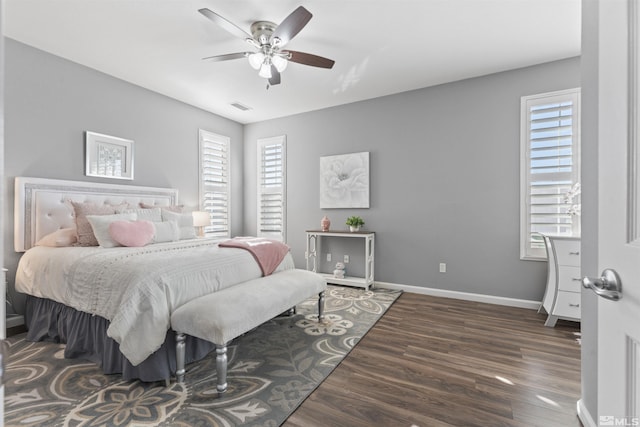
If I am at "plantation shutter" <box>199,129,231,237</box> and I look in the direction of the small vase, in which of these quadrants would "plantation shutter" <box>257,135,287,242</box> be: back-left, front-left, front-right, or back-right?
front-left

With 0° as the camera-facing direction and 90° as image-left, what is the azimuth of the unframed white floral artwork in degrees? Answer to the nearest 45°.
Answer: approximately 45°

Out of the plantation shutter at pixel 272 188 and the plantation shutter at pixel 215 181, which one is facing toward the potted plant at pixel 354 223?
the plantation shutter at pixel 215 181

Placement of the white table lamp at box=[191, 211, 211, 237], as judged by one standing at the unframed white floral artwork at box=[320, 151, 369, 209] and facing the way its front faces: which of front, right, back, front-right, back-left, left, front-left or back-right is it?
front-right

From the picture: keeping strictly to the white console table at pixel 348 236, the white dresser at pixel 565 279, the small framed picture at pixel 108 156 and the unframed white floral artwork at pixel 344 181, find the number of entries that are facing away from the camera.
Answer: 0

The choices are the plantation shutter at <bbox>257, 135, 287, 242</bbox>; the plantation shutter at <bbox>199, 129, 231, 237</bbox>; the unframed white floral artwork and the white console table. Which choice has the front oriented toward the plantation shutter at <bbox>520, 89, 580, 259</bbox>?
the plantation shutter at <bbox>199, 129, 231, 237</bbox>

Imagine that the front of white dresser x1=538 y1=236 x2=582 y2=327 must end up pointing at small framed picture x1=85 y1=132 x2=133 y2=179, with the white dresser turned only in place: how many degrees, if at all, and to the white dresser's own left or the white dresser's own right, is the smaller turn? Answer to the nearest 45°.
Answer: approximately 45° to the white dresser's own right

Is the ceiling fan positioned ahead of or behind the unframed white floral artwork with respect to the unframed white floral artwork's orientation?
ahead

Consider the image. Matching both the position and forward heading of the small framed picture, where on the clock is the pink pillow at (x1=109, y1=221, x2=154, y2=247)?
The pink pillow is roughly at 1 o'clock from the small framed picture.

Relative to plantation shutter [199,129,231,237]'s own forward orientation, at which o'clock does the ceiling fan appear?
The ceiling fan is roughly at 1 o'clock from the plantation shutter.

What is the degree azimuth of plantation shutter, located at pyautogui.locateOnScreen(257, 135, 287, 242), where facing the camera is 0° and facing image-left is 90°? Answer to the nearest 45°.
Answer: approximately 45°

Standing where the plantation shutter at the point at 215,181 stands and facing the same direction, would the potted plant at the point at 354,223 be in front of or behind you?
in front

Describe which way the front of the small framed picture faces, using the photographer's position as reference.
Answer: facing the viewer and to the right of the viewer
